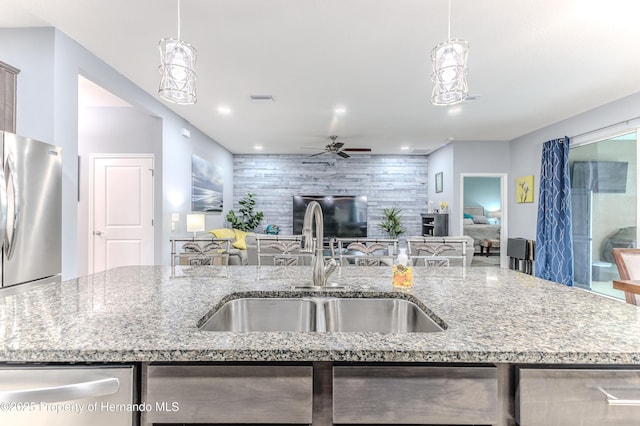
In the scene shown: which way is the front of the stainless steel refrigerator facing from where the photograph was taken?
facing the viewer and to the right of the viewer

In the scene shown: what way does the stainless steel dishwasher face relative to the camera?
toward the camera

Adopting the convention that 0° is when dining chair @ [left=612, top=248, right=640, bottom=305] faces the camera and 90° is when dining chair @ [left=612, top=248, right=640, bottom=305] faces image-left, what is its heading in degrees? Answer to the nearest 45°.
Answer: approximately 315°

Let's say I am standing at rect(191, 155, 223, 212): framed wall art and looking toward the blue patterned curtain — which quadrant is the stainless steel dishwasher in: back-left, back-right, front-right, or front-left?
front-right

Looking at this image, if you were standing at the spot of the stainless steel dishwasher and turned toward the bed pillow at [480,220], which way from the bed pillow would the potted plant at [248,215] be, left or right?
left

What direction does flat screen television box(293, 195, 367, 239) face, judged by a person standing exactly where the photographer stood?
facing the viewer

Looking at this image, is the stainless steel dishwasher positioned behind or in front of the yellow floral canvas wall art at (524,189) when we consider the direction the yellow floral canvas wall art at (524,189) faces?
in front

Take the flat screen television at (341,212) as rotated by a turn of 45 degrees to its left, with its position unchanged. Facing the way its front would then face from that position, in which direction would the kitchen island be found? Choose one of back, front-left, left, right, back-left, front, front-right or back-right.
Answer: front-right

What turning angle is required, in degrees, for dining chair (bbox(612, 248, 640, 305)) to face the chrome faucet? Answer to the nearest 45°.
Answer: approximately 90° to its right

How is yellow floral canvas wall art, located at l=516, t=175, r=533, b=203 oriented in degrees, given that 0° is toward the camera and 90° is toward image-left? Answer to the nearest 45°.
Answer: approximately 45°

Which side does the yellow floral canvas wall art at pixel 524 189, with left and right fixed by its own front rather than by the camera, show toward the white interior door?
front
